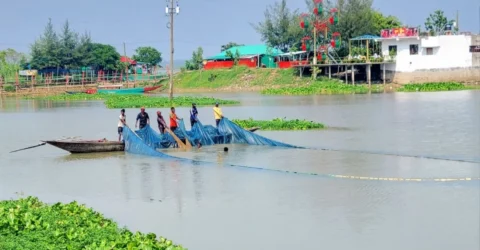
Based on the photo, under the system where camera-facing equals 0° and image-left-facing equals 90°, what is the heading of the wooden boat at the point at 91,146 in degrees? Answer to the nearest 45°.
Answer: approximately 90°

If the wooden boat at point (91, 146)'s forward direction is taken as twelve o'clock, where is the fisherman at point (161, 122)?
The fisherman is roughly at 5 o'clock from the wooden boat.
